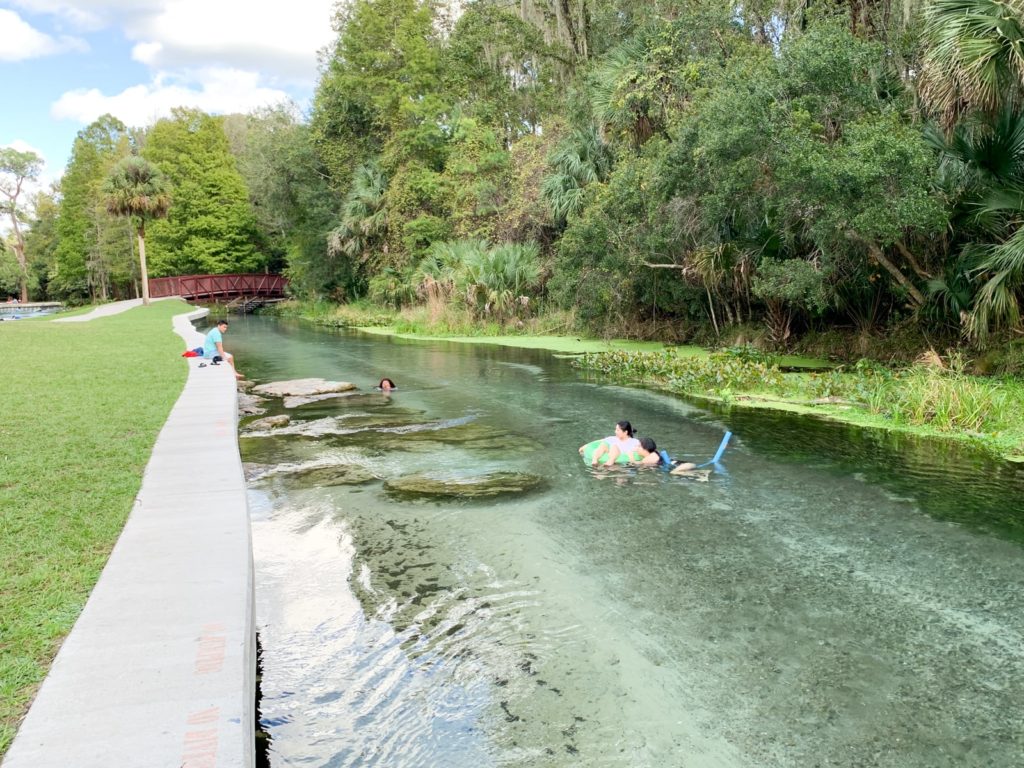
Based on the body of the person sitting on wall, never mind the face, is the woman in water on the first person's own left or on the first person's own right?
on the first person's own right

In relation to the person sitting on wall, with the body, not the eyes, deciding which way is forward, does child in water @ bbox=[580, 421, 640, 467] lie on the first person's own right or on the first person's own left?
on the first person's own right

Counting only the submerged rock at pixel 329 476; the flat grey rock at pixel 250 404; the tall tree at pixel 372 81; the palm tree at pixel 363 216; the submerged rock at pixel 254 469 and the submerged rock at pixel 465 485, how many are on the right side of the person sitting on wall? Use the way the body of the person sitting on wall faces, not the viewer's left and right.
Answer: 4

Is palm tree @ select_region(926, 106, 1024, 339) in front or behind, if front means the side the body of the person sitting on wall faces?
in front

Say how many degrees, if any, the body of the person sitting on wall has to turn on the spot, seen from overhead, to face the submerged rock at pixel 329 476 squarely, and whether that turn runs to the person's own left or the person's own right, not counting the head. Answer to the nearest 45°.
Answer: approximately 90° to the person's own right

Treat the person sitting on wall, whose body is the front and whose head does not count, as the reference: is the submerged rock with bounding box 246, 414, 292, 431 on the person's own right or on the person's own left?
on the person's own right

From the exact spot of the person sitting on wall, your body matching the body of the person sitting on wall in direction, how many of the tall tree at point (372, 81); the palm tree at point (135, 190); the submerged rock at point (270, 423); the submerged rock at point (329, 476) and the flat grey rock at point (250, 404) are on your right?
3

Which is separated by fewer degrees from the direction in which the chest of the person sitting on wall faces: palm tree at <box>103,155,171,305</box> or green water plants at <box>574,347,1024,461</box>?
the green water plants

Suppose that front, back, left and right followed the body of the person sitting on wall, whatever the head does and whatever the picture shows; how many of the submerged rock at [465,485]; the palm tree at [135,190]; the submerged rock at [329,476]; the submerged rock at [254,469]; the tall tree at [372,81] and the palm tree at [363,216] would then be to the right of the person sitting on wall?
3

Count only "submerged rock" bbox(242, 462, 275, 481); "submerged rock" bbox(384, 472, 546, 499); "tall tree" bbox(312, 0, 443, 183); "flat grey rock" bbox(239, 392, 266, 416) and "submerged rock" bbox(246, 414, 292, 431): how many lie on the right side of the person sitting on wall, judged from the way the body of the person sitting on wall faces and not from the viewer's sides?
4

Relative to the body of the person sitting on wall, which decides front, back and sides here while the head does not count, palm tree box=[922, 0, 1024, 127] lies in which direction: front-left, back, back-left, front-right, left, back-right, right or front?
front-right

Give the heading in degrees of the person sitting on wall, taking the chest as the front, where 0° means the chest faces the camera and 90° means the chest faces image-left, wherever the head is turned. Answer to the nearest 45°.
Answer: approximately 270°

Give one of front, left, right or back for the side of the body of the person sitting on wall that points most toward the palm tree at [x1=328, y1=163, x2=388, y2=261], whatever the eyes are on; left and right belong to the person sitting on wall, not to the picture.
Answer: left

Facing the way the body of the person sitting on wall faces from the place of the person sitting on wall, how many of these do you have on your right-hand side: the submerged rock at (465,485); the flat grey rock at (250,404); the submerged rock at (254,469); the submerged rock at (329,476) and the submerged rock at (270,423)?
5

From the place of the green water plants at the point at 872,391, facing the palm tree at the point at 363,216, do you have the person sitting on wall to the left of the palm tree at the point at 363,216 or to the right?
left
